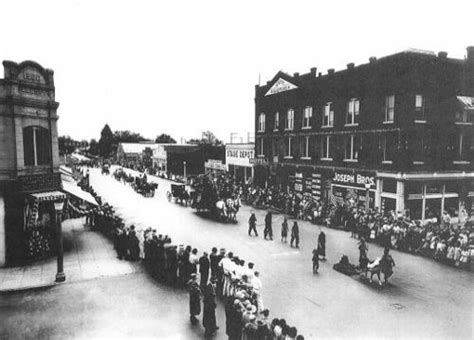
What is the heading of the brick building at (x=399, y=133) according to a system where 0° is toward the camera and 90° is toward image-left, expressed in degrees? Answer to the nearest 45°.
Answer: approximately 45°

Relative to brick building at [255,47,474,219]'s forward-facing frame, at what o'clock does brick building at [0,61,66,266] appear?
brick building at [0,61,66,266] is roughly at 12 o'clock from brick building at [255,47,474,219].

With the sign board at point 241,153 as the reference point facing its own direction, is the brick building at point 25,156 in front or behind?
in front

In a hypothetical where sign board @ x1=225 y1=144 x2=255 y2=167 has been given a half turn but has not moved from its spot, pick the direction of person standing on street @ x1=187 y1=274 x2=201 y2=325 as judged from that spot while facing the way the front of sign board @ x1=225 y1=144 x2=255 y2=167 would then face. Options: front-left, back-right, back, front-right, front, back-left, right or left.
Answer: back-right

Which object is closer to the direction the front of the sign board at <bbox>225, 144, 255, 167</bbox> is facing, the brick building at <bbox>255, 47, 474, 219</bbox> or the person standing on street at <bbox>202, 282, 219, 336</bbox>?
the person standing on street

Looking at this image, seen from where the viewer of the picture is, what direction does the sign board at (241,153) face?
facing the viewer and to the left of the viewer

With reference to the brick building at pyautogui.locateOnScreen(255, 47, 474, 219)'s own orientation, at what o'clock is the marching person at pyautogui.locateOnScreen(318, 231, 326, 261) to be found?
The marching person is roughly at 11 o'clock from the brick building.

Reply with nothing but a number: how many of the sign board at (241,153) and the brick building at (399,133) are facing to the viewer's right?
0
